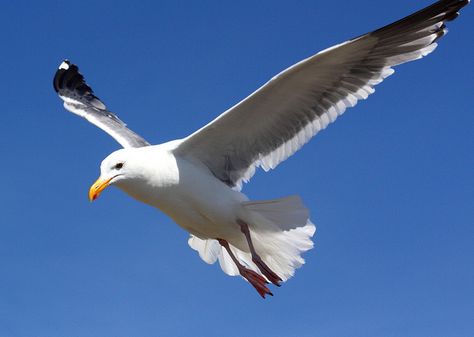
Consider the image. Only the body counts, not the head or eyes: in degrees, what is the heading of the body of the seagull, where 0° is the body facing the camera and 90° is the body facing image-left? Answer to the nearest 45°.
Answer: approximately 45°
